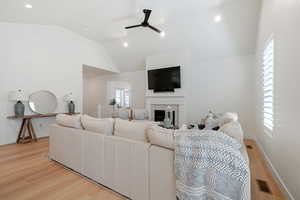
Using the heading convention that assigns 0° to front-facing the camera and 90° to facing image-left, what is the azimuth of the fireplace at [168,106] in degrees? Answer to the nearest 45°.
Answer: approximately 45°

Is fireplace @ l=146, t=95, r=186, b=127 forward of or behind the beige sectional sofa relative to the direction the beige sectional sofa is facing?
forward

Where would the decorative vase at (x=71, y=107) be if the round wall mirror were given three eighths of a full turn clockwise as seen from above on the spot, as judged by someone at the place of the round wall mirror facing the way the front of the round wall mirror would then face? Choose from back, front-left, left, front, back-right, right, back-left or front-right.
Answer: back-right

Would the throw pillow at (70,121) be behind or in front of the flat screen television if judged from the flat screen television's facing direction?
in front

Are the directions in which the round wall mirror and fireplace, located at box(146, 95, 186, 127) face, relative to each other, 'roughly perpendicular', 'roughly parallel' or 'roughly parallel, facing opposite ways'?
roughly perpendicular

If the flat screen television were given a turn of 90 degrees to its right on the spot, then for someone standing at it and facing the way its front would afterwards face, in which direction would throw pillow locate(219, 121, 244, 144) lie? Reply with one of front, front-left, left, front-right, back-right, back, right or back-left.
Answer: back-left

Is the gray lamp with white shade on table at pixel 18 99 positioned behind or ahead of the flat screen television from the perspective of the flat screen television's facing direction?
ahead

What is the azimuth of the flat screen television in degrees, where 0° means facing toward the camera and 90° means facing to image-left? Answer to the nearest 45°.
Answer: approximately 45°

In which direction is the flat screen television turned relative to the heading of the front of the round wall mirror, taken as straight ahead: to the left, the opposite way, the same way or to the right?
to the right

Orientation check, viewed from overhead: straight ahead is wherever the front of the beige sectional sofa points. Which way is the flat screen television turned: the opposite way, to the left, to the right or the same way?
the opposite way

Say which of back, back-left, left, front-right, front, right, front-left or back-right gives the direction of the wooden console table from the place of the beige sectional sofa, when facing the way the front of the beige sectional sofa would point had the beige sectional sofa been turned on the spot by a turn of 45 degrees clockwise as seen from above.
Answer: back-left

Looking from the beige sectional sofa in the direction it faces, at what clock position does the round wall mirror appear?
The round wall mirror is roughly at 9 o'clock from the beige sectional sofa.

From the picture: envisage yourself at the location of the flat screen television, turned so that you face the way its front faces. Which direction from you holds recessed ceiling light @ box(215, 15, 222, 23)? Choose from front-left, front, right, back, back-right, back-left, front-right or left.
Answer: left

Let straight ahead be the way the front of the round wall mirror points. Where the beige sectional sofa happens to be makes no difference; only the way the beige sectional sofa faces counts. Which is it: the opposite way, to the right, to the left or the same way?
to the left

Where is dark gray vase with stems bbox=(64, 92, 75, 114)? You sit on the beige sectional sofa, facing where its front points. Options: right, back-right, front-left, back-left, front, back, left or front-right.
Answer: left
